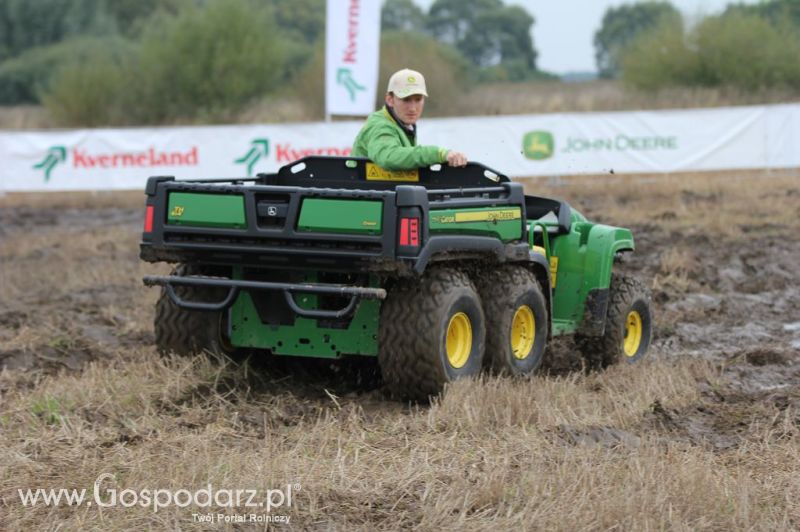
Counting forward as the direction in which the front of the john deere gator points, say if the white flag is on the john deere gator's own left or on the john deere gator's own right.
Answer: on the john deere gator's own left

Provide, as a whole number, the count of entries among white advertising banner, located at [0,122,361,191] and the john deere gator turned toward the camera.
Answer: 1

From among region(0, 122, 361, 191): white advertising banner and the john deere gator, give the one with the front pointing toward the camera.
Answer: the white advertising banner

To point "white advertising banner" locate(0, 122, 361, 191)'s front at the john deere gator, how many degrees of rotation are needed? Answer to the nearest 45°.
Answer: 0° — it already faces it

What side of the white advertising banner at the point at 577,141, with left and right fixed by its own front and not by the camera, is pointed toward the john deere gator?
front

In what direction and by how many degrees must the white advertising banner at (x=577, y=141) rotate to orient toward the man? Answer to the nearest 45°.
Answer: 0° — it already faces them

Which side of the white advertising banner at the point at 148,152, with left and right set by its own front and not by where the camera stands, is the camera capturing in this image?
front

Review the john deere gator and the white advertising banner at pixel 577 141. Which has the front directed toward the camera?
the white advertising banner

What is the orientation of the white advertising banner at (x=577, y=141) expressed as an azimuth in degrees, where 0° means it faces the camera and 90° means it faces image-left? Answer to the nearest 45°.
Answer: approximately 0°

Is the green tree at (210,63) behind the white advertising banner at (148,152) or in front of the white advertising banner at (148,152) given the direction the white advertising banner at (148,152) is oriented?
behind

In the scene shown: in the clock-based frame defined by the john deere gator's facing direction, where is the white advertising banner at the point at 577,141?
The white advertising banner is roughly at 11 o'clock from the john deere gator.

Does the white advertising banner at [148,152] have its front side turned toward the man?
yes
